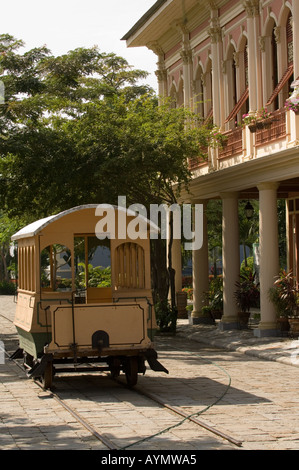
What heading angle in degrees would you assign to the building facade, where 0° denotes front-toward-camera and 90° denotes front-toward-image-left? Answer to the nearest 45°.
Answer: approximately 45°
